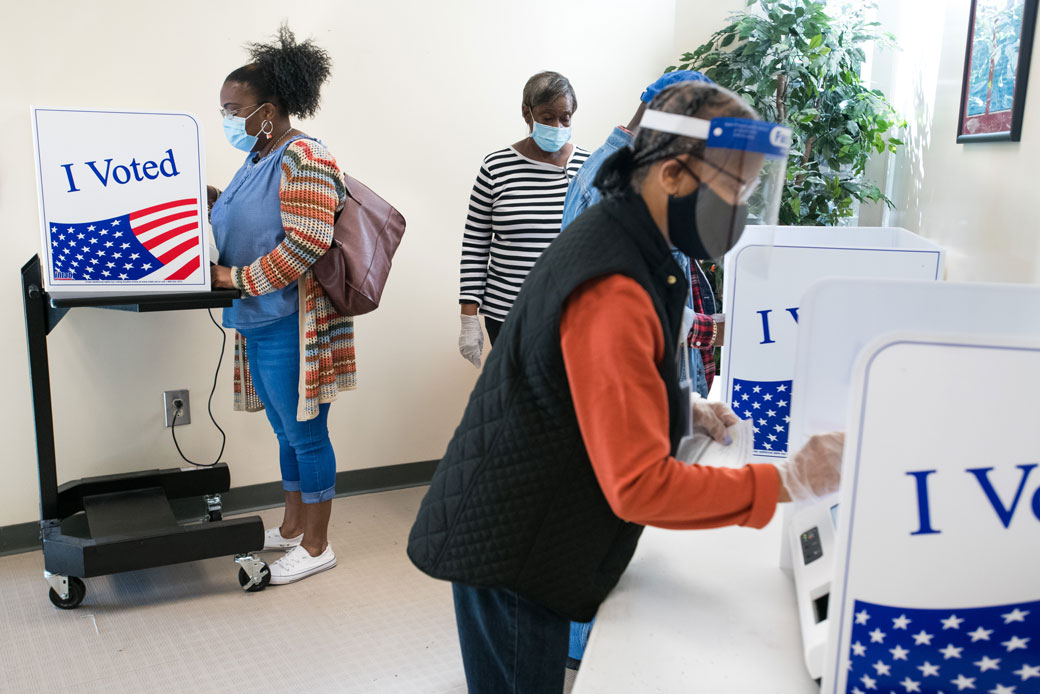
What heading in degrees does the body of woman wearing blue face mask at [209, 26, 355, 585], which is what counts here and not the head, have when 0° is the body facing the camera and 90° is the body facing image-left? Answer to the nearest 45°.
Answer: approximately 90°

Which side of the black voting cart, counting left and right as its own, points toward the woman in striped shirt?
front

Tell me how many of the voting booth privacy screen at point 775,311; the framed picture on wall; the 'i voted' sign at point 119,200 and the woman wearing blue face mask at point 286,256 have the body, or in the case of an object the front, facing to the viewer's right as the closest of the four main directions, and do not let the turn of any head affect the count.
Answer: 0

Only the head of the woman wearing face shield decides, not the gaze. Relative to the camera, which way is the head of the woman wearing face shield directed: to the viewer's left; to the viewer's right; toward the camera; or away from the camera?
to the viewer's right

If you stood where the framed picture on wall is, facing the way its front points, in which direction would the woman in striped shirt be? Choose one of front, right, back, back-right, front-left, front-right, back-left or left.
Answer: front-right

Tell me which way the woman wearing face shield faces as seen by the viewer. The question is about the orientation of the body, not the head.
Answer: to the viewer's right

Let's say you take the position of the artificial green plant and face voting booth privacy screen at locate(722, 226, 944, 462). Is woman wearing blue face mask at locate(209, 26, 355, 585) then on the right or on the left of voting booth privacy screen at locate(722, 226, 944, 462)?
right

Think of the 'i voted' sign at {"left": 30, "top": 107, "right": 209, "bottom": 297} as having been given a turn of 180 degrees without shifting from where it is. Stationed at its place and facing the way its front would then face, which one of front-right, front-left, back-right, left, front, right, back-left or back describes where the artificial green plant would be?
right

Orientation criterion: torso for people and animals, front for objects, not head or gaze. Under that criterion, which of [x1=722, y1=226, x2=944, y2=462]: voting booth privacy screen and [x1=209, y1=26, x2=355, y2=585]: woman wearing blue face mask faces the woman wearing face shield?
the voting booth privacy screen

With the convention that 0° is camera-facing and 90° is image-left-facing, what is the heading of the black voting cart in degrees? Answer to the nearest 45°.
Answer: approximately 270°

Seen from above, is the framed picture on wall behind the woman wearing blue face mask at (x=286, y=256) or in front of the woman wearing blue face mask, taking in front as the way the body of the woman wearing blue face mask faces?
behind

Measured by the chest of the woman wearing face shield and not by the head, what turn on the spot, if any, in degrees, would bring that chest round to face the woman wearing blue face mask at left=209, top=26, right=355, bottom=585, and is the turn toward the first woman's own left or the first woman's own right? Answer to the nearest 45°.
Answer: approximately 135° to the first woman's own left

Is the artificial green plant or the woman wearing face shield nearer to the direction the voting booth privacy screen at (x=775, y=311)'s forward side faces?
the woman wearing face shield
